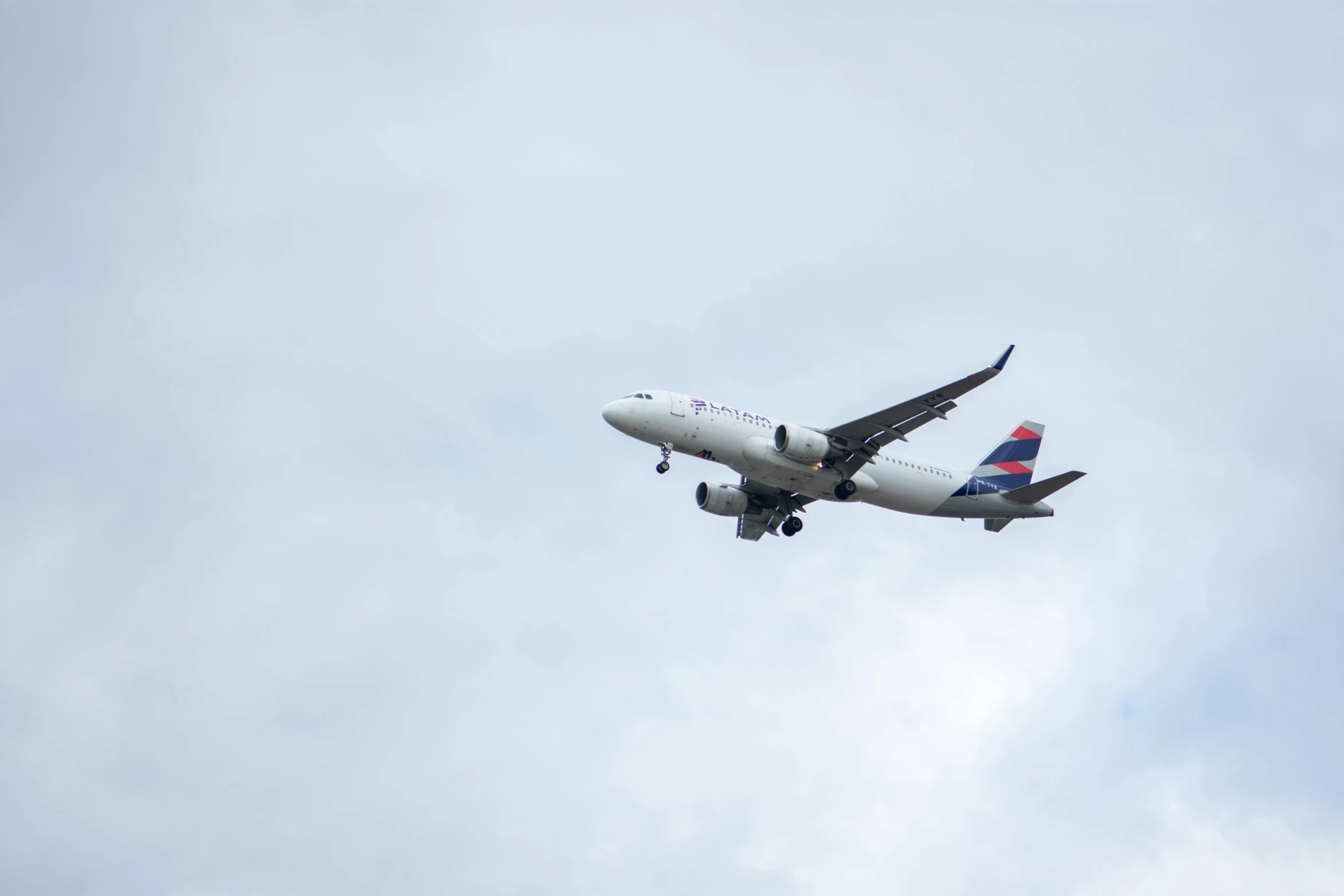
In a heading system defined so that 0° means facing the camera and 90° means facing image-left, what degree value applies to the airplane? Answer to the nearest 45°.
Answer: approximately 45°
